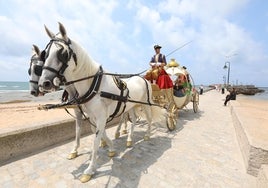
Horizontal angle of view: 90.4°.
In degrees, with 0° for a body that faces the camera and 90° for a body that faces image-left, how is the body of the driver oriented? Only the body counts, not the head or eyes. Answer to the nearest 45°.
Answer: approximately 45°

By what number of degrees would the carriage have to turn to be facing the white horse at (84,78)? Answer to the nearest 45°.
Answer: approximately 45° to its left

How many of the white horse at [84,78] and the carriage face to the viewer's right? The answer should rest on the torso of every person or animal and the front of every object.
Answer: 0

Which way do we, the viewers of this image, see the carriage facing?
facing the viewer and to the left of the viewer

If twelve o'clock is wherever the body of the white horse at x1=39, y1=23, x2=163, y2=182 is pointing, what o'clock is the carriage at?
The carriage is roughly at 6 o'clock from the white horse.

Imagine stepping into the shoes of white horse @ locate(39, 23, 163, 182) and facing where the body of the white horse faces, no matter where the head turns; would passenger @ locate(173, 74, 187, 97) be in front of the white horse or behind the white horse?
behind

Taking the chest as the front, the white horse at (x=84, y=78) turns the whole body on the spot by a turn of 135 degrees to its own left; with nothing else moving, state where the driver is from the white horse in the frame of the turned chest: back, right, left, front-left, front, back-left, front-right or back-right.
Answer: front-left

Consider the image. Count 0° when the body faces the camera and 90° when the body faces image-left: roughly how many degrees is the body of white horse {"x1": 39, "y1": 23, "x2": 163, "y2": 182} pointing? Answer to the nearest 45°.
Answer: approximately 45°

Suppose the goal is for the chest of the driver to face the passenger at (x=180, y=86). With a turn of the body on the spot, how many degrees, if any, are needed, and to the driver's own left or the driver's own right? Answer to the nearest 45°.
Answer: approximately 180°
